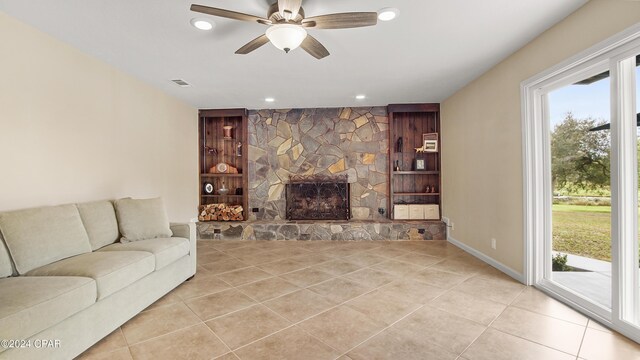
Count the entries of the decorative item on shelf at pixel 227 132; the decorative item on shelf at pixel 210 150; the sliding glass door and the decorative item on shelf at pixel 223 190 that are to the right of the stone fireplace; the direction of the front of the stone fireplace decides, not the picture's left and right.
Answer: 3

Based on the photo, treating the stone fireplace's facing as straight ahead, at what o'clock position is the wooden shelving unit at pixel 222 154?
The wooden shelving unit is roughly at 3 o'clock from the stone fireplace.

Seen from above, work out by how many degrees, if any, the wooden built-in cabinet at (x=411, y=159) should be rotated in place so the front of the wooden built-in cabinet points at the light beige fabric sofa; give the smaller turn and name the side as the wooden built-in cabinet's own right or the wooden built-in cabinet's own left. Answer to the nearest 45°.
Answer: approximately 45° to the wooden built-in cabinet's own right

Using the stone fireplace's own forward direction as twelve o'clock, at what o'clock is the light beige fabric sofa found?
The light beige fabric sofa is roughly at 1 o'clock from the stone fireplace.

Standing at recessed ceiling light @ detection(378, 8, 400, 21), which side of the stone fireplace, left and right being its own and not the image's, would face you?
front

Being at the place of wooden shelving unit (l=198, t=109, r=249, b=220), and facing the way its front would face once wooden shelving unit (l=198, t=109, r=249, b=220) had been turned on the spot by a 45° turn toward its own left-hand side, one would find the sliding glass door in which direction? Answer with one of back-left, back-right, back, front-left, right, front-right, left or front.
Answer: front

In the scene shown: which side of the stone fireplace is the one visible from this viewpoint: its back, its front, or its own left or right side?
front

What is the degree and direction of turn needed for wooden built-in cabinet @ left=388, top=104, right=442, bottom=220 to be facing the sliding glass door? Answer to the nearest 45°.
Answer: approximately 45° to its left

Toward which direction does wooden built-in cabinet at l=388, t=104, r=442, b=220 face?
toward the camera

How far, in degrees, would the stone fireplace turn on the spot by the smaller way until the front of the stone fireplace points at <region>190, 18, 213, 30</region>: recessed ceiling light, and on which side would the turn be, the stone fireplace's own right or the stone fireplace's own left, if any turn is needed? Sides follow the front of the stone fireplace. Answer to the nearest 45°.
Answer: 0° — it already faces it

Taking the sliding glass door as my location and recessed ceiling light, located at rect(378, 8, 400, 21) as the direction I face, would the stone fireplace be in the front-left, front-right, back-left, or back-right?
front-right

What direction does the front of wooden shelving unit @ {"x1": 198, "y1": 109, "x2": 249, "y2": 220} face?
toward the camera

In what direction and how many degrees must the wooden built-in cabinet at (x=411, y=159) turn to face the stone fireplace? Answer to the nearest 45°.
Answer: approximately 90° to its right

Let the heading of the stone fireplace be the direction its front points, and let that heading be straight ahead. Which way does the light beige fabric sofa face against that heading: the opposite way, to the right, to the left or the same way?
to the left

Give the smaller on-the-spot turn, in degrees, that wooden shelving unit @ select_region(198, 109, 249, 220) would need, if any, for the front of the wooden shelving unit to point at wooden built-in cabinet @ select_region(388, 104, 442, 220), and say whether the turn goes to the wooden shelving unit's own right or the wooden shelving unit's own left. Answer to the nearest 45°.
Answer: approximately 90° to the wooden shelving unit's own left

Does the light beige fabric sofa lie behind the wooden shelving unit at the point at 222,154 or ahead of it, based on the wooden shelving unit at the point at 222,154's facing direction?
ahead
